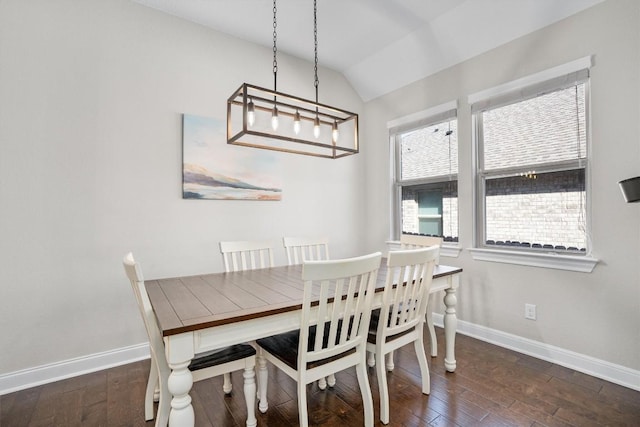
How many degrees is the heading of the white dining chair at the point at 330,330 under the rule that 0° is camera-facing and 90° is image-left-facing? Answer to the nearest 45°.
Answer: approximately 135°

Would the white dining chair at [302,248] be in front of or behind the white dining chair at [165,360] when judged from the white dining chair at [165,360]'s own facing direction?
in front

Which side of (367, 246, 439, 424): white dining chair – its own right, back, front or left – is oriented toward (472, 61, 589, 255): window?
right

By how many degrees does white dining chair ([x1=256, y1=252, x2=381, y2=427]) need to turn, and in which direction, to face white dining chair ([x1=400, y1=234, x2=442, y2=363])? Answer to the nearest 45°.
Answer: approximately 90° to its right

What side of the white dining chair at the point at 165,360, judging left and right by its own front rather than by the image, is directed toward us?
right

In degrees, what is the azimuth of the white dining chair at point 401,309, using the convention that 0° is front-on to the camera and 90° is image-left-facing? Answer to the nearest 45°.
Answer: approximately 135°

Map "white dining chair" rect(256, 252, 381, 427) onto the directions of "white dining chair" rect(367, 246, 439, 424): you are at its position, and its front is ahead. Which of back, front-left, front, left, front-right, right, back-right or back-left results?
left

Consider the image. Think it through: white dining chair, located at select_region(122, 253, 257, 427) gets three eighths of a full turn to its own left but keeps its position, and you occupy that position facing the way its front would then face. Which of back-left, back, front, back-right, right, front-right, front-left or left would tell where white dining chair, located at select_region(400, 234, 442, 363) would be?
back-right

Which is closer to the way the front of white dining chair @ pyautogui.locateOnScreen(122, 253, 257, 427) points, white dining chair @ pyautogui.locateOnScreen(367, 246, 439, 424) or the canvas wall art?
the white dining chair

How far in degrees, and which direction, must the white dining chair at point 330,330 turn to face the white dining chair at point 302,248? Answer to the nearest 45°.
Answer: approximately 45° to its right

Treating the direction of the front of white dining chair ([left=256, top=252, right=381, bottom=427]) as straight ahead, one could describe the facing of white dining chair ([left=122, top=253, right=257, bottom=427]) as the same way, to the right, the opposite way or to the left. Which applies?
to the right

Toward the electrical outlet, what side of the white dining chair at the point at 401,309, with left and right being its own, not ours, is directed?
right

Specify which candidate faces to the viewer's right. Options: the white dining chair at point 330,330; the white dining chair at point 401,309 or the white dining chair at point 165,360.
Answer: the white dining chair at point 165,360
